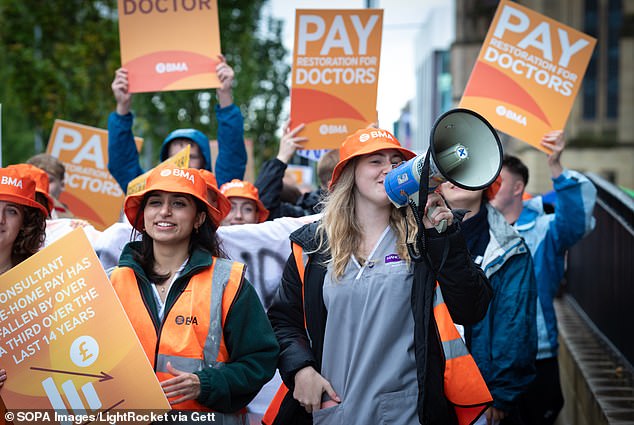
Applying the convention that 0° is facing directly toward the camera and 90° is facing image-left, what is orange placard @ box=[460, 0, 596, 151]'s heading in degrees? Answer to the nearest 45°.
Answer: approximately 0°

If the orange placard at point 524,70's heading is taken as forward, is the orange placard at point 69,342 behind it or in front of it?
in front

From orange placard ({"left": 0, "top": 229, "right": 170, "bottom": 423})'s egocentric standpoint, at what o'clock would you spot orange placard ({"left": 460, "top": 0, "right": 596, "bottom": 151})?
orange placard ({"left": 460, "top": 0, "right": 596, "bottom": 151}) is roughly at 8 o'clock from orange placard ({"left": 0, "top": 229, "right": 170, "bottom": 423}).

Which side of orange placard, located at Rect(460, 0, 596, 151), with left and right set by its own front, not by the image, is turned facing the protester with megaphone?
front

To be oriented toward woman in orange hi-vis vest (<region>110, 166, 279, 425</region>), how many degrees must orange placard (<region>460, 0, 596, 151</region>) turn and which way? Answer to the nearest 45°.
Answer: approximately 45° to its right

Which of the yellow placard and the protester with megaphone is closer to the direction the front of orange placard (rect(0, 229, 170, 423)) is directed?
the protester with megaphone

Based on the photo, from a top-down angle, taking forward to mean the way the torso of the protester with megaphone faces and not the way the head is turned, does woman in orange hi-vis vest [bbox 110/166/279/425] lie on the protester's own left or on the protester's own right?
on the protester's own right

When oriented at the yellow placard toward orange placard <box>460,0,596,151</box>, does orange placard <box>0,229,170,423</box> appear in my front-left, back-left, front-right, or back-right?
back-right

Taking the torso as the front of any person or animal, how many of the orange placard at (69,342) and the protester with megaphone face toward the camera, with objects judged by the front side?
2

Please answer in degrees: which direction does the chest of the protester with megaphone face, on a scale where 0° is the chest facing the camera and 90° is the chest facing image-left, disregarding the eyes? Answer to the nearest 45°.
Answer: approximately 0°

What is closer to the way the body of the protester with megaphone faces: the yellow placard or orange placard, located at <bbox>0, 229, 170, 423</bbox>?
the orange placard

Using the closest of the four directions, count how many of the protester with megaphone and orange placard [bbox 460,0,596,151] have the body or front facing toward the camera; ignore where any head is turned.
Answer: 2

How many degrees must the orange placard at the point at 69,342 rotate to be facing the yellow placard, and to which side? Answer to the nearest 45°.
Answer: approximately 135° to its left
